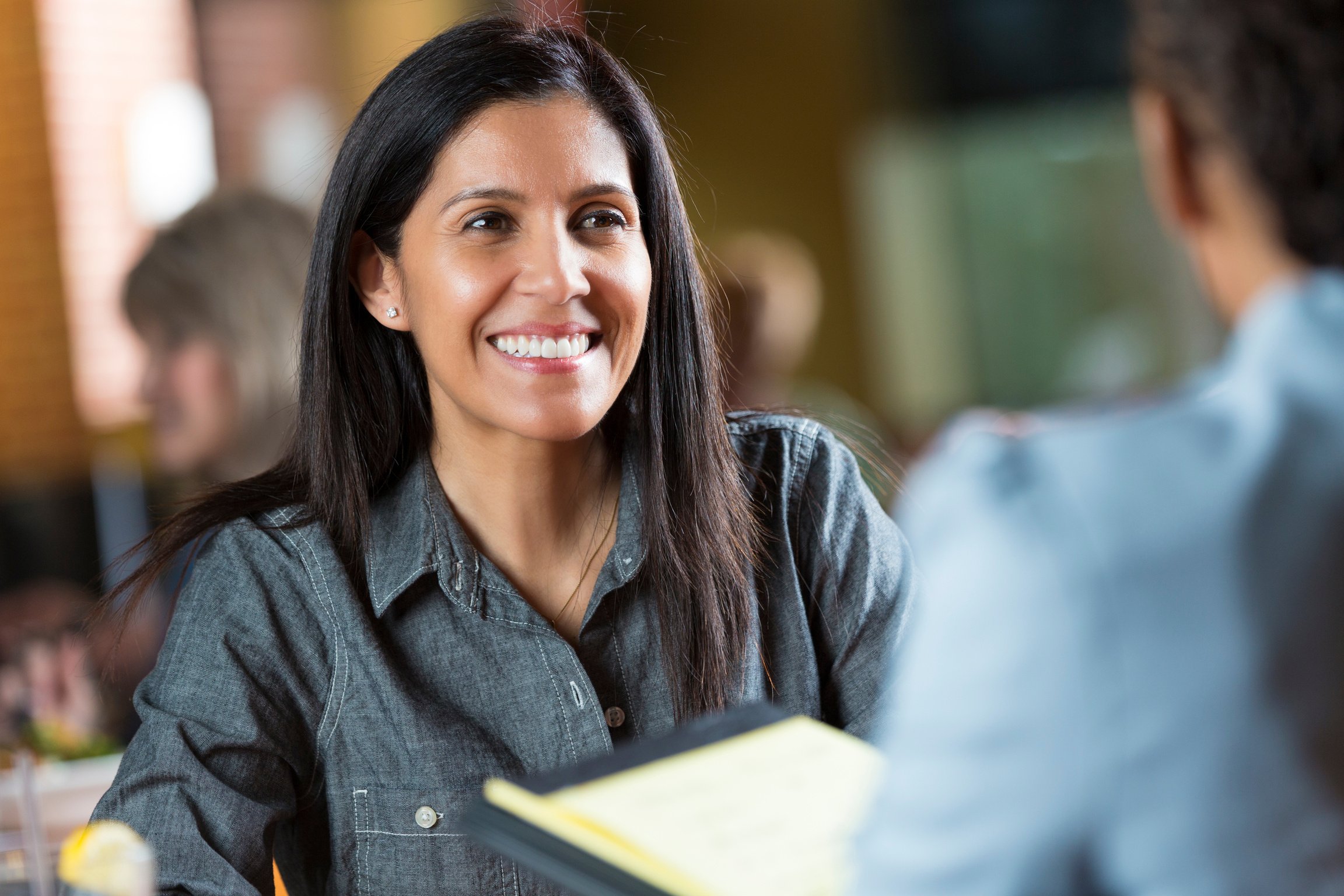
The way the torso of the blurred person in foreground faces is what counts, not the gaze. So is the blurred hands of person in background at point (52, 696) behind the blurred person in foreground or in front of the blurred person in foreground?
in front

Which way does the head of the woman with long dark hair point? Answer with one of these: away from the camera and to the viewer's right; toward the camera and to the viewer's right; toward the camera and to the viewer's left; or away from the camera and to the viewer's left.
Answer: toward the camera and to the viewer's right

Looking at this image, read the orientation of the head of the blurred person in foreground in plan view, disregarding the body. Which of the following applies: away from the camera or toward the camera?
away from the camera

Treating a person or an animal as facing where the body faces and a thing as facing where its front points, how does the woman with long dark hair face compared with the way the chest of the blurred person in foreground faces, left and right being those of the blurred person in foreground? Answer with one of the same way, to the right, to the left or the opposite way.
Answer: the opposite way

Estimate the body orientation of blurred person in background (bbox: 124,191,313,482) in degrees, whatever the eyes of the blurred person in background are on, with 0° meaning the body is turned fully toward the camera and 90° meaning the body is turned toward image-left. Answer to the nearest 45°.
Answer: approximately 45°

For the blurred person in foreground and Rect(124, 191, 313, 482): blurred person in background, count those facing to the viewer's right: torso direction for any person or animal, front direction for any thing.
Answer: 0

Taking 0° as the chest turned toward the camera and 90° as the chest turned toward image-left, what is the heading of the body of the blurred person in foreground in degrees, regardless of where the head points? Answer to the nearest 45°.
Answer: approximately 135°

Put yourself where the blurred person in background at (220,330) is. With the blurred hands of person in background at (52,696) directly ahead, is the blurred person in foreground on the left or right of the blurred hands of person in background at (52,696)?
left

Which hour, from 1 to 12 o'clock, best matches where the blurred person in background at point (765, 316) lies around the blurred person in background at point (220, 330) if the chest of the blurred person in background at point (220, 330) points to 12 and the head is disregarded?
the blurred person in background at point (765, 316) is roughly at 6 o'clock from the blurred person in background at point (220, 330).

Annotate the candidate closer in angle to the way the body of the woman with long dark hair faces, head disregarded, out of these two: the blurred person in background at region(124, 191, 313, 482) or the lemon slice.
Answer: the lemon slice

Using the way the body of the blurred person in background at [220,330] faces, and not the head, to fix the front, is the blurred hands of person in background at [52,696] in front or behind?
in front

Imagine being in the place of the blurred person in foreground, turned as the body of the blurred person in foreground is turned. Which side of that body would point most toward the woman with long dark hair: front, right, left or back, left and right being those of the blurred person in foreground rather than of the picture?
front
